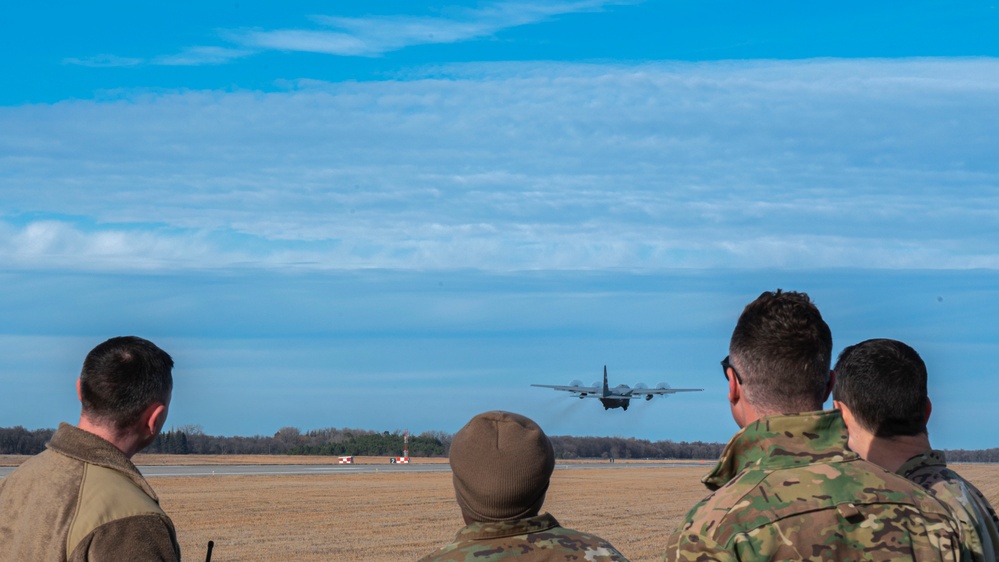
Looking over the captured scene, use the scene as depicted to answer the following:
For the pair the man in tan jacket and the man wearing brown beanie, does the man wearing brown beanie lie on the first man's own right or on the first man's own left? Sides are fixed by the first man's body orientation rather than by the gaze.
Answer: on the first man's own right

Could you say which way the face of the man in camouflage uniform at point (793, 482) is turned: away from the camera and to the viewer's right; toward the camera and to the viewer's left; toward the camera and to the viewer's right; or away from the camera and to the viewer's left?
away from the camera and to the viewer's left

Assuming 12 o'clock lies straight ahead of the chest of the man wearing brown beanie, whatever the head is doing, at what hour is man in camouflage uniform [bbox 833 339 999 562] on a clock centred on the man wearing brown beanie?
The man in camouflage uniform is roughly at 2 o'clock from the man wearing brown beanie.

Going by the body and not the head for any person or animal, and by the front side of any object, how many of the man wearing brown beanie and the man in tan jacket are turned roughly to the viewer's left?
0

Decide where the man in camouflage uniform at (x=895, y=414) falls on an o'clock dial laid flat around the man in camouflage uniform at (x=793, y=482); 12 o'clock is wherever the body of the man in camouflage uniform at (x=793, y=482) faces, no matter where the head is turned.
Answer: the man in camouflage uniform at (x=895, y=414) is roughly at 2 o'clock from the man in camouflage uniform at (x=793, y=482).

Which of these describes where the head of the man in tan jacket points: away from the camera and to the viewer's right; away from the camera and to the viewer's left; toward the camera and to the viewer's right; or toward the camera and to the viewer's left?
away from the camera and to the viewer's right

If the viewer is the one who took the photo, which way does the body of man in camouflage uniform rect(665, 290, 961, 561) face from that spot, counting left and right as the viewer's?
facing away from the viewer and to the left of the viewer

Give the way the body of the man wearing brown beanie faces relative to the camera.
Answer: away from the camera

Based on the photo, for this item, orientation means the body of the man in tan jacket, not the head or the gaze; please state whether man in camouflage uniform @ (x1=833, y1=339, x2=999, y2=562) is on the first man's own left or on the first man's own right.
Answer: on the first man's own right

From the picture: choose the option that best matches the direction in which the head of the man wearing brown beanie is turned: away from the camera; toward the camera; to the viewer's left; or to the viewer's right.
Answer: away from the camera

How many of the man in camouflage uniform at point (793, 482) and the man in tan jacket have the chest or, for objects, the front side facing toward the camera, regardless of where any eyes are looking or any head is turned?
0

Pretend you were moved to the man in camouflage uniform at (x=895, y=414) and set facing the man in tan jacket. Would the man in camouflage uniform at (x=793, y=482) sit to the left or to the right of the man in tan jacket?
left

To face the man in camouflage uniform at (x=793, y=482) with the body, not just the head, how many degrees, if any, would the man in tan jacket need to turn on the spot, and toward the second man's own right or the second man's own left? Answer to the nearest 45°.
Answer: approximately 90° to the second man's own right

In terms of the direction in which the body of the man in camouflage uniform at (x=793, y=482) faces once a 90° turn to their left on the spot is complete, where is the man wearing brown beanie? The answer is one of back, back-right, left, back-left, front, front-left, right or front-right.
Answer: front-right

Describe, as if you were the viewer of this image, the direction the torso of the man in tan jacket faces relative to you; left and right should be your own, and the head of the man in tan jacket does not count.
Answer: facing away from the viewer and to the right of the viewer
